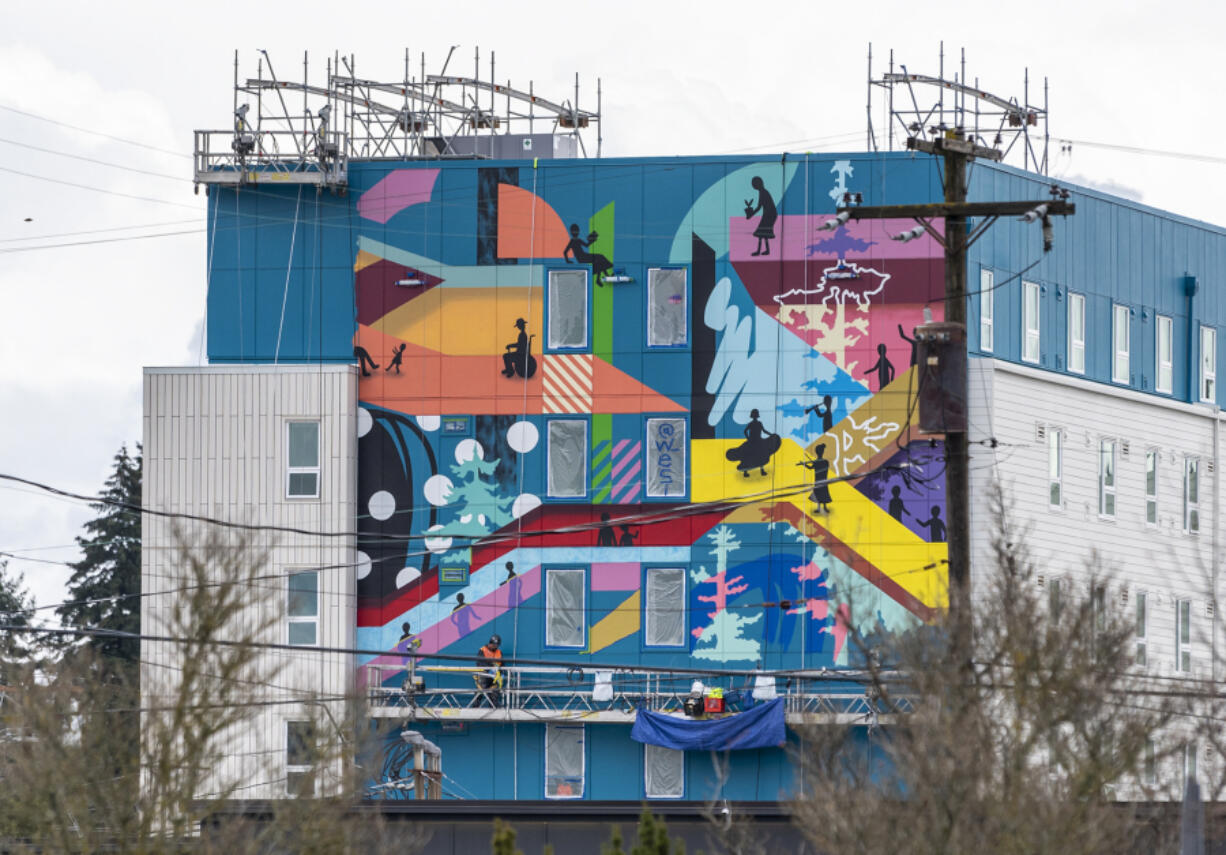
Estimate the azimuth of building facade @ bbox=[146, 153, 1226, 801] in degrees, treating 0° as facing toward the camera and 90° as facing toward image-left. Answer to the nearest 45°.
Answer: approximately 0°
